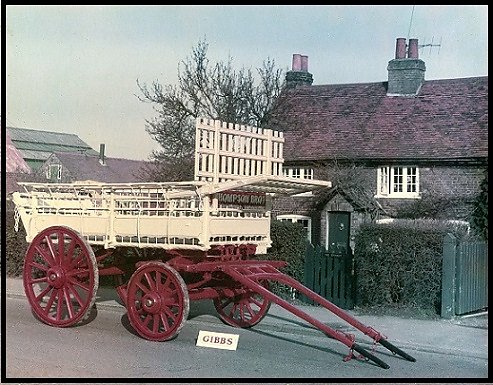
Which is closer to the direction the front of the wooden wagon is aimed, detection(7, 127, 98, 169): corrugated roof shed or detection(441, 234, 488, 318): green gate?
the green gate

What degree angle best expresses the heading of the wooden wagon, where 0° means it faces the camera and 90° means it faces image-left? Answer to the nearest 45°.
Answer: approximately 315°

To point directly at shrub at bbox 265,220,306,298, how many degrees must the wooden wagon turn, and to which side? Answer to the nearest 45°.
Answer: approximately 90° to its left

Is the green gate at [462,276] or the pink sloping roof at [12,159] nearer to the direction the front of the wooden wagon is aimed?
the green gate

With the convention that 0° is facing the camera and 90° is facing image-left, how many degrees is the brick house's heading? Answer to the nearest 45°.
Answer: approximately 0°

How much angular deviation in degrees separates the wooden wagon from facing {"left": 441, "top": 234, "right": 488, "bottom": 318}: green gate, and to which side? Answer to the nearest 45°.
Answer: approximately 45° to its left

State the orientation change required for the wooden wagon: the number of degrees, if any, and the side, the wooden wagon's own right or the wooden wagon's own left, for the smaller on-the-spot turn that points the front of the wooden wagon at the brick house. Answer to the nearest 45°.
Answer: approximately 90° to the wooden wagon's own left

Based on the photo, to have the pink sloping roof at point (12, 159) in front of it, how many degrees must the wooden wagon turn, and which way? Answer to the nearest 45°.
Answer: approximately 135° to its right
